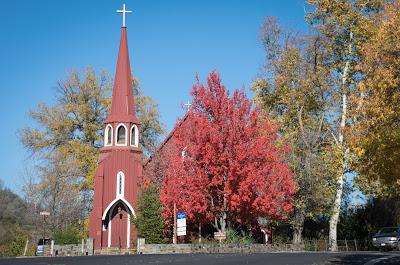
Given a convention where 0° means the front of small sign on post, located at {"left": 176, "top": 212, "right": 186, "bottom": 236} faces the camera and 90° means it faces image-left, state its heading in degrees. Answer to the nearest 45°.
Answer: approximately 0°

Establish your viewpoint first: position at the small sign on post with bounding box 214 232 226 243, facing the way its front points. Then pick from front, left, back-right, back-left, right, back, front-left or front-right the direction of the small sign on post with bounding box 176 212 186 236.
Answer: front-right

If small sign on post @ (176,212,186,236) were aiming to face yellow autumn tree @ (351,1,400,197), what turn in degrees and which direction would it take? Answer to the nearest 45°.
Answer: approximately 45° to its left

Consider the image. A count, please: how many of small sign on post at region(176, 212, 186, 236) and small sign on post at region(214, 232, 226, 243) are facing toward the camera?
2

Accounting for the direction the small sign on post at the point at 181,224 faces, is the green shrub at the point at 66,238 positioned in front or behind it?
behind

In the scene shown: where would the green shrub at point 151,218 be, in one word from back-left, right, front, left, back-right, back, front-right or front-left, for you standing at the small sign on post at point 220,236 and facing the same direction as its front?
back-right

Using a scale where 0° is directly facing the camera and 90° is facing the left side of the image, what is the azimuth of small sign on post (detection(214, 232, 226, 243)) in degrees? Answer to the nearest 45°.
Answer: approximately 0°
